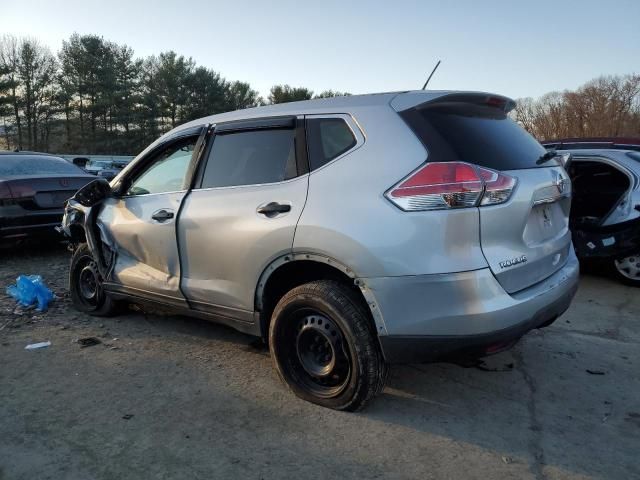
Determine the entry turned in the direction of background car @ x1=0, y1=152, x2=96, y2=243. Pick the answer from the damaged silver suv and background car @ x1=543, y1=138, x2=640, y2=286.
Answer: the damaged silver suv

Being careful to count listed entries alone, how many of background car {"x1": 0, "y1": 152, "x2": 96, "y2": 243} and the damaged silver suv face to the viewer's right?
0

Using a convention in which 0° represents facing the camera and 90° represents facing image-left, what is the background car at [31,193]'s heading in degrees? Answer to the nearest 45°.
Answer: approximately 135°

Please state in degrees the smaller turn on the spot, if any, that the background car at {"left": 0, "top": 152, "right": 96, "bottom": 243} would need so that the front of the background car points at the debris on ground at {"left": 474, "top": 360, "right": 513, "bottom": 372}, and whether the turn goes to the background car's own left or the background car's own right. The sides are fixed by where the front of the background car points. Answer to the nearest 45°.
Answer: approximately 180°

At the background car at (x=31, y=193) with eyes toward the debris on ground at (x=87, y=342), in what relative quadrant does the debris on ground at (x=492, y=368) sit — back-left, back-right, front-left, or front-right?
front-left

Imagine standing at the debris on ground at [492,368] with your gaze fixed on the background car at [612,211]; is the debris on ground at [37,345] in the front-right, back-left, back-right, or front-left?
back-left

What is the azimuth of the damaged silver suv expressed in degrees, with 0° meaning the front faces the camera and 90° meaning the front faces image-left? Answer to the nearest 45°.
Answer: approximately 135°

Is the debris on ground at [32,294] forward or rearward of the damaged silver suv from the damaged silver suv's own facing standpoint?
forward

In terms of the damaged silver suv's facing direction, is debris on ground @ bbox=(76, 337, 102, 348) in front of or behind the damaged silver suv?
in front
